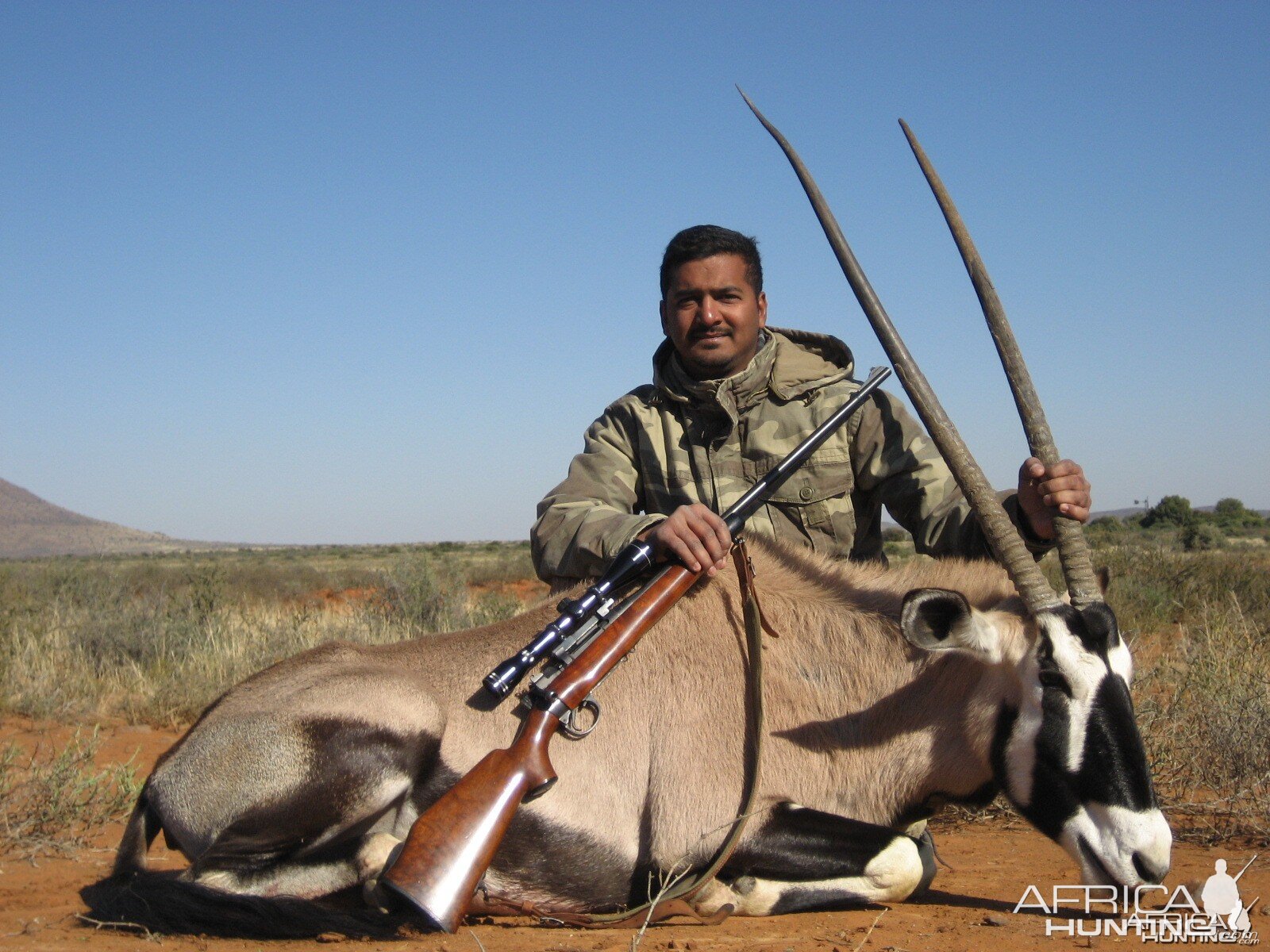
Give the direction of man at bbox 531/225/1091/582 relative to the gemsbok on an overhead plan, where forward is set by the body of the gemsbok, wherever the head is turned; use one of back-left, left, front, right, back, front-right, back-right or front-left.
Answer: left

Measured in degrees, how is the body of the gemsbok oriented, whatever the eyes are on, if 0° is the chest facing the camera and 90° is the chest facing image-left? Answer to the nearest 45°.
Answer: approximately 270°

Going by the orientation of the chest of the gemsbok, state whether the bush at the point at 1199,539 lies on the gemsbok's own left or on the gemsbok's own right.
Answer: on the gemsbok's own left
